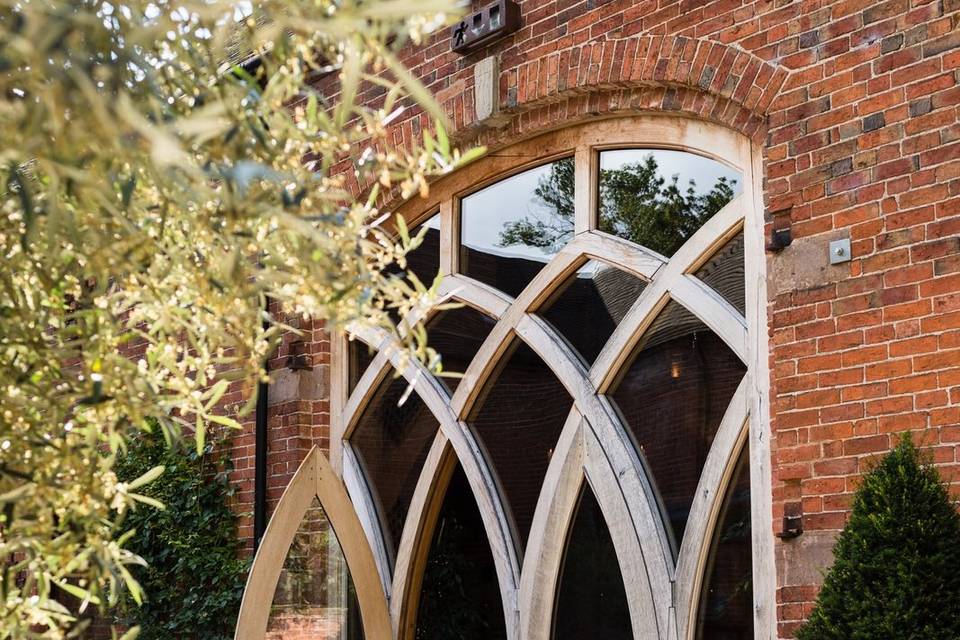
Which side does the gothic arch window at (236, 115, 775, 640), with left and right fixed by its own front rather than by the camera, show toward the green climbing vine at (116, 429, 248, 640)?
right

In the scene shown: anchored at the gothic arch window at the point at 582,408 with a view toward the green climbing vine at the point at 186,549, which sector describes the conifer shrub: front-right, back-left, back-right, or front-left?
back-left

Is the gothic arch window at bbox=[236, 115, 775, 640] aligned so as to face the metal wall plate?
no

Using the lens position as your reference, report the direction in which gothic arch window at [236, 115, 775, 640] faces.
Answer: facing the viewer and to the left of the viewer

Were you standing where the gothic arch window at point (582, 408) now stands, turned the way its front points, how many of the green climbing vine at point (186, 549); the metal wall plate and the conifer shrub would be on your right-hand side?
1

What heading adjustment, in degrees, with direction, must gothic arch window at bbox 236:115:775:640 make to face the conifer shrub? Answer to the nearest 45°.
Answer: approximately 90° to its left
